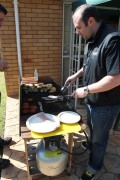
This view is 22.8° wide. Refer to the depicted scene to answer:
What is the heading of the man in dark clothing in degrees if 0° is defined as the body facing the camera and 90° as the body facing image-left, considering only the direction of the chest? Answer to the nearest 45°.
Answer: approximately 90°

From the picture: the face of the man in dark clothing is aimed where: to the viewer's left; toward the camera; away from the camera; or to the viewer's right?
to the viewer's left
